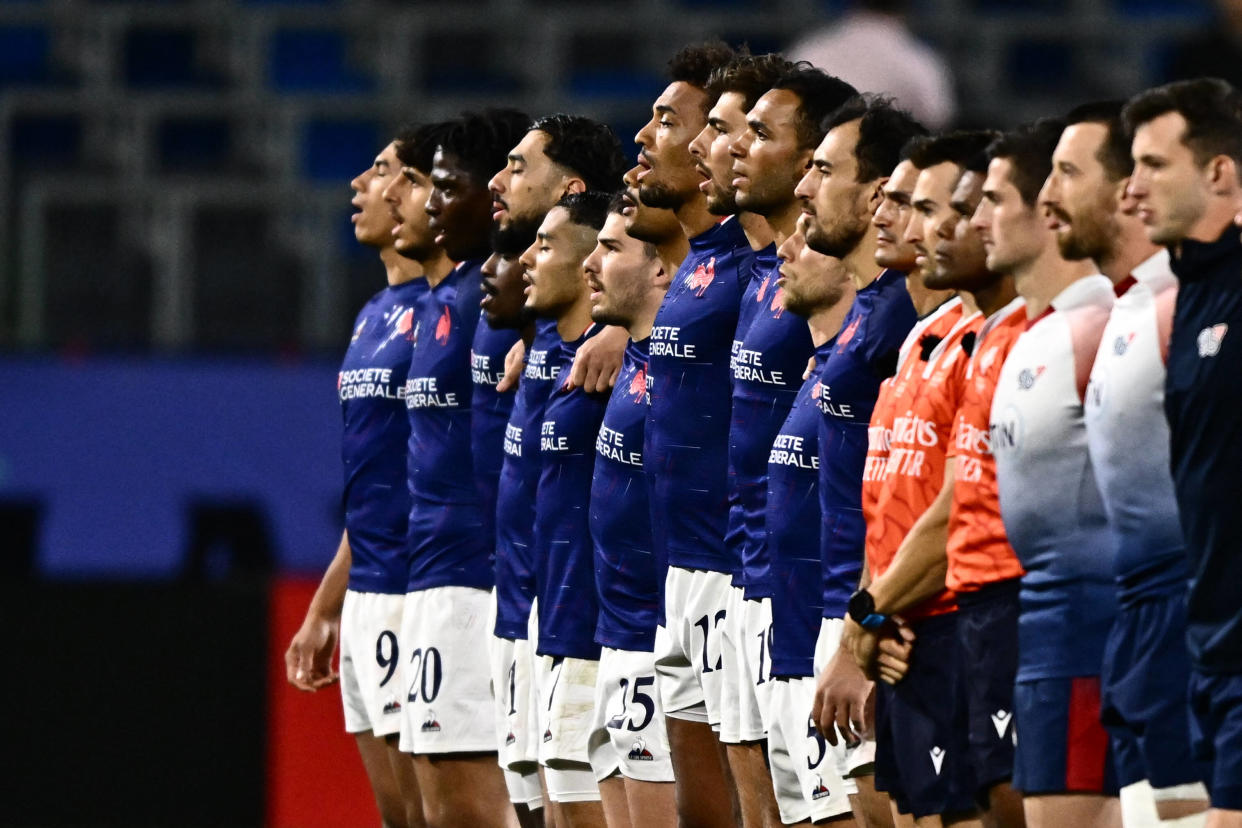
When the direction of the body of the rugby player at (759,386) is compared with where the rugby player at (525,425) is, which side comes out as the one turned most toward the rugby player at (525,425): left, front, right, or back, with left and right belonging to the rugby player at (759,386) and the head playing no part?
right

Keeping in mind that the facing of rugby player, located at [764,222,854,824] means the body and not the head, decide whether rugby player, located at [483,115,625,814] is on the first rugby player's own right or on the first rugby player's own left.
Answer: on the first rugby player's own right

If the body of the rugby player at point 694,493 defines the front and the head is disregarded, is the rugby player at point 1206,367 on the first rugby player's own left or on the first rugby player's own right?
on the first rugby player's own left

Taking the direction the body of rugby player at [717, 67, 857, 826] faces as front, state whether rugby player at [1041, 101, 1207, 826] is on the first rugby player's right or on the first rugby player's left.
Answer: on the first rugby player's left

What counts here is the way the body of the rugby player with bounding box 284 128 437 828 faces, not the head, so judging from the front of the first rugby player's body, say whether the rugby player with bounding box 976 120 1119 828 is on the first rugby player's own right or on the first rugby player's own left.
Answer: on the first rugby player's own left

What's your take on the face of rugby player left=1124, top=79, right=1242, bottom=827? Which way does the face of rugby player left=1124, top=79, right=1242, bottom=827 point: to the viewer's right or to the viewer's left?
to the viewer's left

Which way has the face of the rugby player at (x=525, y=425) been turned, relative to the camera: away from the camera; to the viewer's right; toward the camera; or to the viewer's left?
to the viewer's left

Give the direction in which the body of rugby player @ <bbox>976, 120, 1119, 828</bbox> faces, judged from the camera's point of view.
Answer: to the viewer's left

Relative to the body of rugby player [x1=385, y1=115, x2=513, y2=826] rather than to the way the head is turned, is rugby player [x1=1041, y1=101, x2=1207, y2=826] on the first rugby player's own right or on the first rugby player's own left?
on the first rugby player's own left

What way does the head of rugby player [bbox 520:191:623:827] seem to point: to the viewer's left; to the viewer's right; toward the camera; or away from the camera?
to the viewer's left

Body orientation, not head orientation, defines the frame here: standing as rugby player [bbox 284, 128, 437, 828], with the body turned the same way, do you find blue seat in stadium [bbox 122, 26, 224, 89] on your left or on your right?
on your right
